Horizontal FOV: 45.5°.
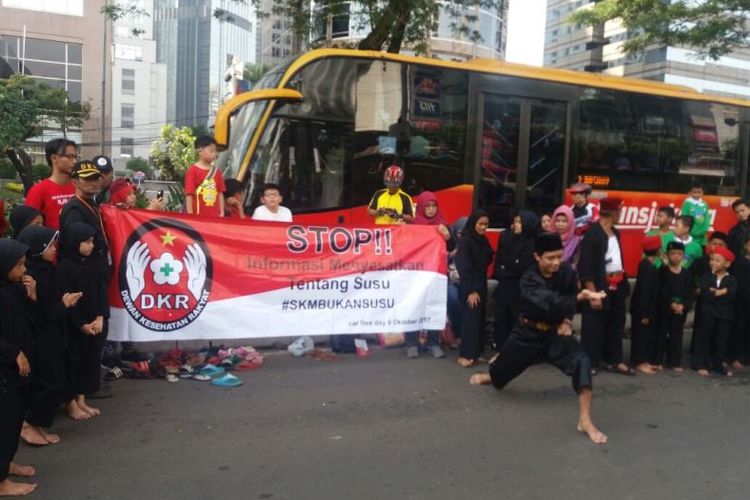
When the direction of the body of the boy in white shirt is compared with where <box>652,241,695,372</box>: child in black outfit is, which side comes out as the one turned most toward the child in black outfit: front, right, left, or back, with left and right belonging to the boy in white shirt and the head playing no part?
left

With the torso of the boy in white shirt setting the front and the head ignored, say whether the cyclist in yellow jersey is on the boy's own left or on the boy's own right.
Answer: on the boy's own left

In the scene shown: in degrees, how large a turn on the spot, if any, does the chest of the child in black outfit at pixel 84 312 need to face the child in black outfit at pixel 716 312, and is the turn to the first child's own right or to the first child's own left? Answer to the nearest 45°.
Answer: approximately 45° to the first child's own left

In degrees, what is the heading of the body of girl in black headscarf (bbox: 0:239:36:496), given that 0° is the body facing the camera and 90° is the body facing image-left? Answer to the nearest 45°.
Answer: approximately 270°

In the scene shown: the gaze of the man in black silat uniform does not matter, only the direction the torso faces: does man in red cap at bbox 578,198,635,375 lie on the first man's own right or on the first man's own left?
on the first man's own left

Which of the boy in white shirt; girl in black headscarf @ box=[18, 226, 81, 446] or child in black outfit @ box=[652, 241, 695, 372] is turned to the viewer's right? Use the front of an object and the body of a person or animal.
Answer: the girl in black headscarf

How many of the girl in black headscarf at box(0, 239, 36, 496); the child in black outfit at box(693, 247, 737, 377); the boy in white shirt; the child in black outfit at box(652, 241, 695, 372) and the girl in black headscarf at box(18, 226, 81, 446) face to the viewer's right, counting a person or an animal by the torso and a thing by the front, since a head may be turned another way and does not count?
2

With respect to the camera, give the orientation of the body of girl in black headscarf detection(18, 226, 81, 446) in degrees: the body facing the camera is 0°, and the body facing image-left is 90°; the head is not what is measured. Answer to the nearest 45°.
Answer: approximately 270°

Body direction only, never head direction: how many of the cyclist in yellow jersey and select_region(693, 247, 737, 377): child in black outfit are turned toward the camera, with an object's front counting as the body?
2

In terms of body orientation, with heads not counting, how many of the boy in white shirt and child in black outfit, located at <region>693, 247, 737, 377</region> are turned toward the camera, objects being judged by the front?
2

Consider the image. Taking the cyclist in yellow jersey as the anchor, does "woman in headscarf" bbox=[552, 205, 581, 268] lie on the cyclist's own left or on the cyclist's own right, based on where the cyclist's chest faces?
on the cyclist's own left
